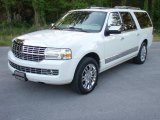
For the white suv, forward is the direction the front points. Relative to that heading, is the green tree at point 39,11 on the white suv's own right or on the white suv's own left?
on the white suv's own right

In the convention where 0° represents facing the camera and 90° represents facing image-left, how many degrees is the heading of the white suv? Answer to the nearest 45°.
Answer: approximately 45°
